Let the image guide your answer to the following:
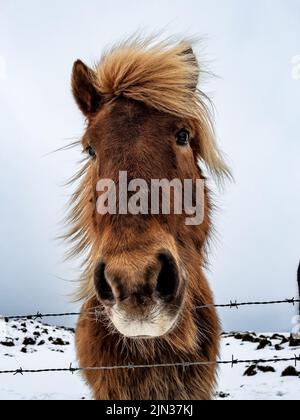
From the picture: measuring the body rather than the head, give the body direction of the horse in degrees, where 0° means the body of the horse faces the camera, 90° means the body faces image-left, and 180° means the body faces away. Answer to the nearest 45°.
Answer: approximately 0°
